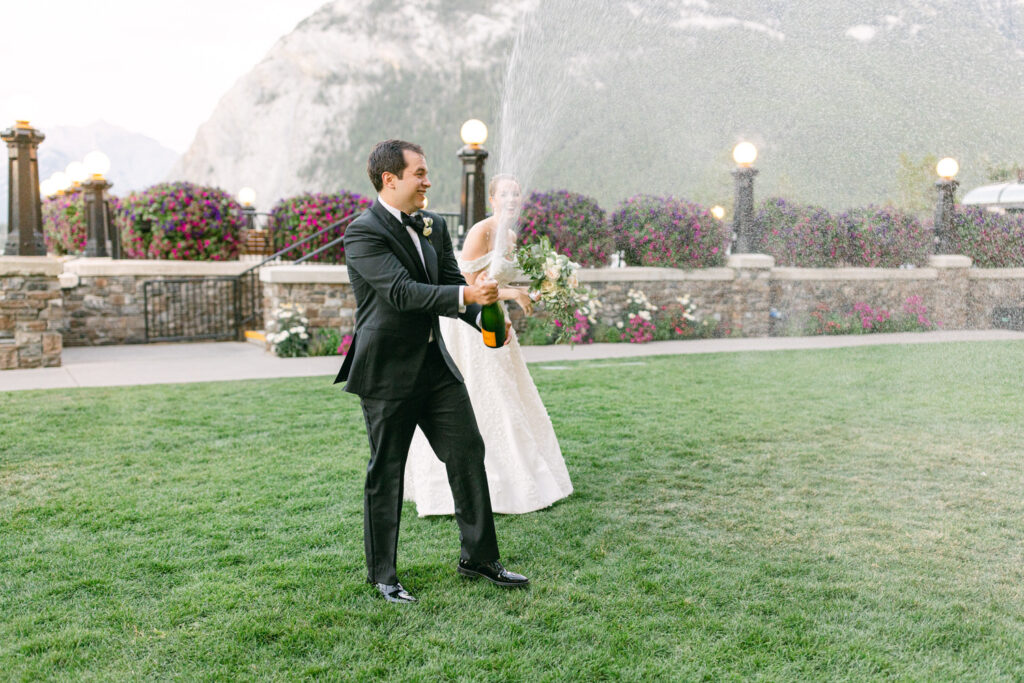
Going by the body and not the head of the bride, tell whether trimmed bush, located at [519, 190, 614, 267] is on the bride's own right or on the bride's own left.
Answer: on the bride's own left

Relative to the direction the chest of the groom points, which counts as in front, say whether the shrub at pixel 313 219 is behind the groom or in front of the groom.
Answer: behind

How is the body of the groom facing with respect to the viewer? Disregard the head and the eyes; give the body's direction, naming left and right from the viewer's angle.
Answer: facing the viewer and to the right of the viewer

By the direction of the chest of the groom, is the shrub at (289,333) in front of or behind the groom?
behind

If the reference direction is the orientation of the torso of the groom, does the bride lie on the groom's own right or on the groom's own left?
on the groom's own left

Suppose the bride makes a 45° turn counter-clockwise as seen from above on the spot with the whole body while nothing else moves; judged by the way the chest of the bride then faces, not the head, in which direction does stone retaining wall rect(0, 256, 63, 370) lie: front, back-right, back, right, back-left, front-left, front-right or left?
back-left

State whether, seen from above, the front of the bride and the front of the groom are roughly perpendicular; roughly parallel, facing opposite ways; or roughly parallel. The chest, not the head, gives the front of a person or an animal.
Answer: roughly parallel

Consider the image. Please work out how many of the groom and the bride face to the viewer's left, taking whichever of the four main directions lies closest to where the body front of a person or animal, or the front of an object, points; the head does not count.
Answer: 0

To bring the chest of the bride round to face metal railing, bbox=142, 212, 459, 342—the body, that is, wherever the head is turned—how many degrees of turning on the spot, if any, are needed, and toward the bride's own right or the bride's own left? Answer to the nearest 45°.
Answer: approximately 180°

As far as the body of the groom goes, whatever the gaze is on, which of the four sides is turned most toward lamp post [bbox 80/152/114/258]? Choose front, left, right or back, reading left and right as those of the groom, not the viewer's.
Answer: back

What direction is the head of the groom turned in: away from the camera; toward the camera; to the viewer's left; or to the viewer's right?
to the viewer's right

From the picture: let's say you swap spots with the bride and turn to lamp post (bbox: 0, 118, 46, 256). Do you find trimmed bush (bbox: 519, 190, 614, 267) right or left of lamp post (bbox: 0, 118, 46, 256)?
right

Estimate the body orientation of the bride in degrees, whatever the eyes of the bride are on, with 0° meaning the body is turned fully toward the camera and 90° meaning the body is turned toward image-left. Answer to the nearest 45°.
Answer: approximately 315°

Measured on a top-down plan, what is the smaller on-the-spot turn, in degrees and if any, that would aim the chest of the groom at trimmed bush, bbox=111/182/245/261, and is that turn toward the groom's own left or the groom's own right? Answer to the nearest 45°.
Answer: approximately 135° to the groom's own left

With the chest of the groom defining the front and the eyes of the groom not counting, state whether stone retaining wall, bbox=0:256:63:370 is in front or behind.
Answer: behind

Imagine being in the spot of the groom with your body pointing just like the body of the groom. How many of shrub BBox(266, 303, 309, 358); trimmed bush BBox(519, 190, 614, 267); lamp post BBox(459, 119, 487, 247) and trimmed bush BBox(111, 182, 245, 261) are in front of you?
0

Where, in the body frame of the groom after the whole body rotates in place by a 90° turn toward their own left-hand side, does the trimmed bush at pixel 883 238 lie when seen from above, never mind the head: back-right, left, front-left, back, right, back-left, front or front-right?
front

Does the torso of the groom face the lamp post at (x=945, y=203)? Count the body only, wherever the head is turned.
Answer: no
